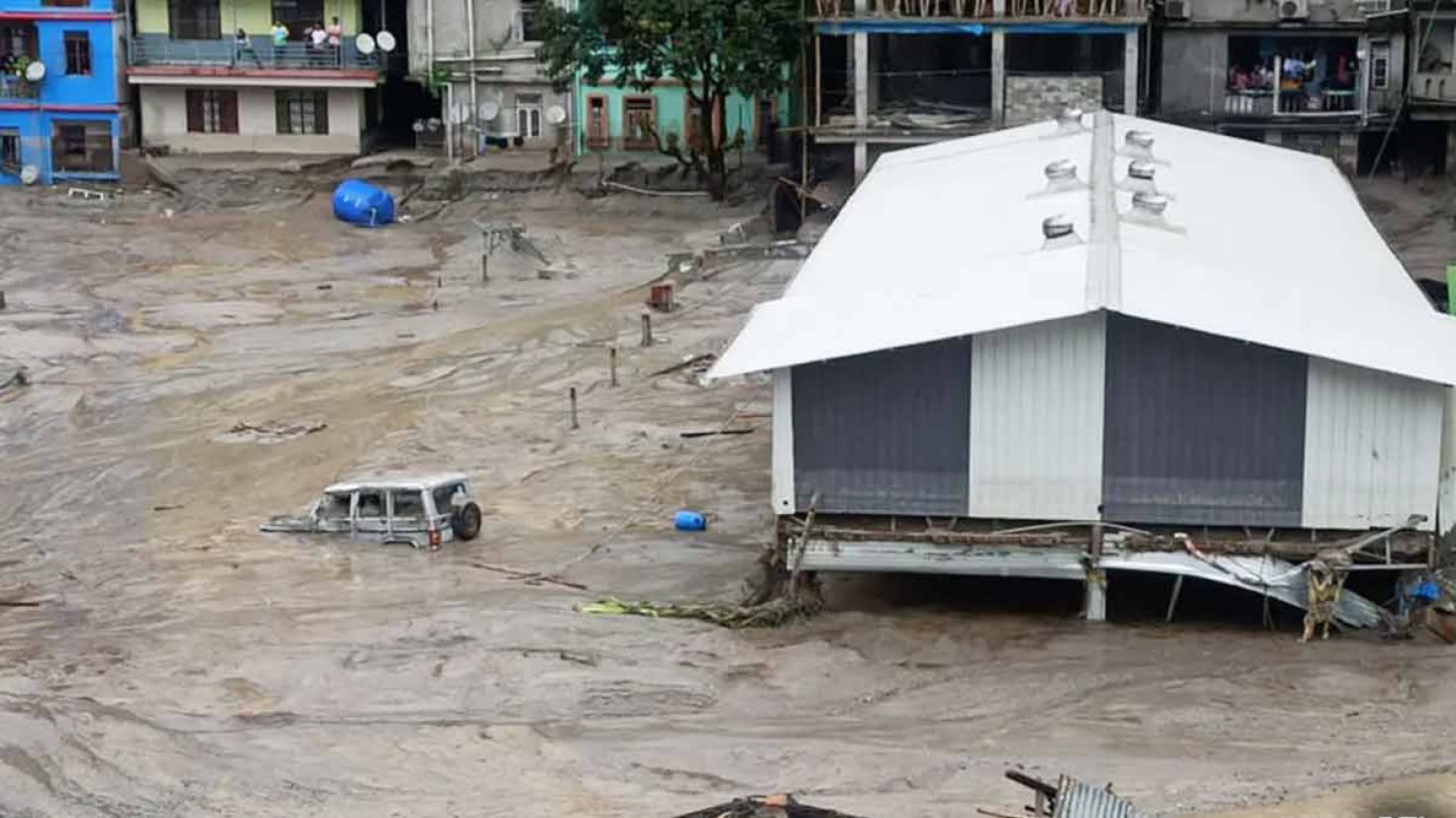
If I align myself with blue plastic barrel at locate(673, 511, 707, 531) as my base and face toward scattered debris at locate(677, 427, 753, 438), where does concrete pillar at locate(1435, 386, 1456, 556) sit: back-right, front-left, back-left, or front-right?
back-right

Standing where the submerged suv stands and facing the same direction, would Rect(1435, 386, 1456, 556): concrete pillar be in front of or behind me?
behind

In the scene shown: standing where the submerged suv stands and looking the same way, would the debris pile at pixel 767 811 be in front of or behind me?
behind

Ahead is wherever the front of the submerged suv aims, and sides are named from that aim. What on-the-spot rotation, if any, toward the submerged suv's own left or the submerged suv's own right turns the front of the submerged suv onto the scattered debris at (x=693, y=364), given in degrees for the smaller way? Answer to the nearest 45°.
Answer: approximately 90° to the submerged suv's own right

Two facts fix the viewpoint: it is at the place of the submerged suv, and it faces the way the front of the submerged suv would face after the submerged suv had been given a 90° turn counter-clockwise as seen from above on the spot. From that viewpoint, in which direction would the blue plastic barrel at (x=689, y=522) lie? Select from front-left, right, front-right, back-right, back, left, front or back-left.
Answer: back-left

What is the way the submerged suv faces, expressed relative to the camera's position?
facing away from the viewer and to the left of the viewer
